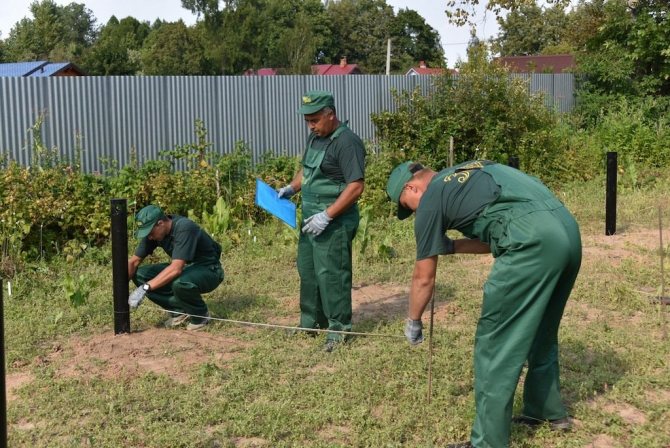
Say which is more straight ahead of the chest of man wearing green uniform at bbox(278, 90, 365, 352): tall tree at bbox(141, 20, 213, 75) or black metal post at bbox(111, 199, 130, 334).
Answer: the black metal post

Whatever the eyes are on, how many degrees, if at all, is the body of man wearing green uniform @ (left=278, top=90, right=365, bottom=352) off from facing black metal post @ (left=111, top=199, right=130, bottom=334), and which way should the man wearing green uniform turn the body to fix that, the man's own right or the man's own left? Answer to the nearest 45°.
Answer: approximately 45° to the man's own right

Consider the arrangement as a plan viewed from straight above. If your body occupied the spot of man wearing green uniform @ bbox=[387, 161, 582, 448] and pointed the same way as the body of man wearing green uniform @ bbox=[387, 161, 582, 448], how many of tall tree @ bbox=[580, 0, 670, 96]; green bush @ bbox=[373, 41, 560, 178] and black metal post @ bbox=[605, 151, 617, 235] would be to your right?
3

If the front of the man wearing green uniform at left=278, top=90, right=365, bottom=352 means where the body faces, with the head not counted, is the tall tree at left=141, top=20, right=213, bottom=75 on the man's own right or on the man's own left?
on the man's own right

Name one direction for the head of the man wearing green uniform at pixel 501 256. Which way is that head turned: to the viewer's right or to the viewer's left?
to the viewer's left

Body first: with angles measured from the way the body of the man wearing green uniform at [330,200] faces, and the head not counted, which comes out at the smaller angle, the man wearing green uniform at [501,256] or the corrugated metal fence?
the man wearing green uniform

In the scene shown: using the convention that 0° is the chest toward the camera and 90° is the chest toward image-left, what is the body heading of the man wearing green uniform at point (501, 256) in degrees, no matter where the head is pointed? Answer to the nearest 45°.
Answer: approximately 90°

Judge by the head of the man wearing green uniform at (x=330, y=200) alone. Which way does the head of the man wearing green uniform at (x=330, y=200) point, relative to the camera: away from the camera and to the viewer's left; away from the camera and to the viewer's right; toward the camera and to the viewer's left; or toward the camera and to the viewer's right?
toward the camera and to the viewer's left

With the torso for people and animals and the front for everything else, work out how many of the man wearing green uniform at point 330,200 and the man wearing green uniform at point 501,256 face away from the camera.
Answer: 0

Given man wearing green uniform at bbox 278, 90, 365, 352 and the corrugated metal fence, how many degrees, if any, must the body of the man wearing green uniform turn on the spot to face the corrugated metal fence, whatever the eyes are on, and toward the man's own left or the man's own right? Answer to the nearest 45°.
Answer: approximately 135° to the man's own right

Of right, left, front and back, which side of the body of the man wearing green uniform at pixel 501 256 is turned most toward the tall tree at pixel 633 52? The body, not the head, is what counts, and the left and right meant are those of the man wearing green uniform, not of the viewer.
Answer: right

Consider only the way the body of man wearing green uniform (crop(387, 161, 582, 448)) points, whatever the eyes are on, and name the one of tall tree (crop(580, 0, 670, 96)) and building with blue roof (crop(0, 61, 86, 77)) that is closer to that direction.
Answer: the building with blue roof
